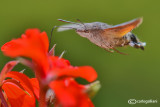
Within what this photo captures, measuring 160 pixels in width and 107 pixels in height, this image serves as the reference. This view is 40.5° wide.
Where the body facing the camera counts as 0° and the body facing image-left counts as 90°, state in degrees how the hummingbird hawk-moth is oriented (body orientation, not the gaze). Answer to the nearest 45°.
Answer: approximately 90°

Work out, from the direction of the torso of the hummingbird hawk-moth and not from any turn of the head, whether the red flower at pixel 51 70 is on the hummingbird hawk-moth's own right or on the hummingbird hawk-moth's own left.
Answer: on the hummingbird hawk-moth's own left

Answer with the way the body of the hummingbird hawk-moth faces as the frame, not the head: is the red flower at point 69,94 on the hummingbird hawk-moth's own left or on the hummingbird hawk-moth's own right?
on the hummingbird hawk-moth's own left
